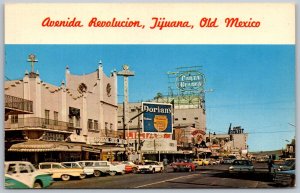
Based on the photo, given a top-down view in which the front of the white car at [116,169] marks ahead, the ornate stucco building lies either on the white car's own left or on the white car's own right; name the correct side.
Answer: on the white car's own right

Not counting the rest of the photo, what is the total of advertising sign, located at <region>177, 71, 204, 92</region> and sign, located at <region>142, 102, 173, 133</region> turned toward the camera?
2

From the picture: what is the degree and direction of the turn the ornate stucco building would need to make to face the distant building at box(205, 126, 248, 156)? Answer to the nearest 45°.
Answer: approximately 45° to its left

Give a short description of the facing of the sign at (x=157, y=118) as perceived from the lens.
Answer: facing the viewer

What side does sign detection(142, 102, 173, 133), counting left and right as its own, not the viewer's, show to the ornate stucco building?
front

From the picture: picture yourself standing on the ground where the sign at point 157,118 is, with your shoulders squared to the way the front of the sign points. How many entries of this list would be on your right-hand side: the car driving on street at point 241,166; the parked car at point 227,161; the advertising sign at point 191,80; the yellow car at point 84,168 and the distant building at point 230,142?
1

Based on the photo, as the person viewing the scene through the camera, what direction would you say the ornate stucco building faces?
facing the viewer and to the right of the viewer

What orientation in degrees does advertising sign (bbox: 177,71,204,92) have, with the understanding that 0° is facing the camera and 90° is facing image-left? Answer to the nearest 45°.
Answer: approximately 0°
